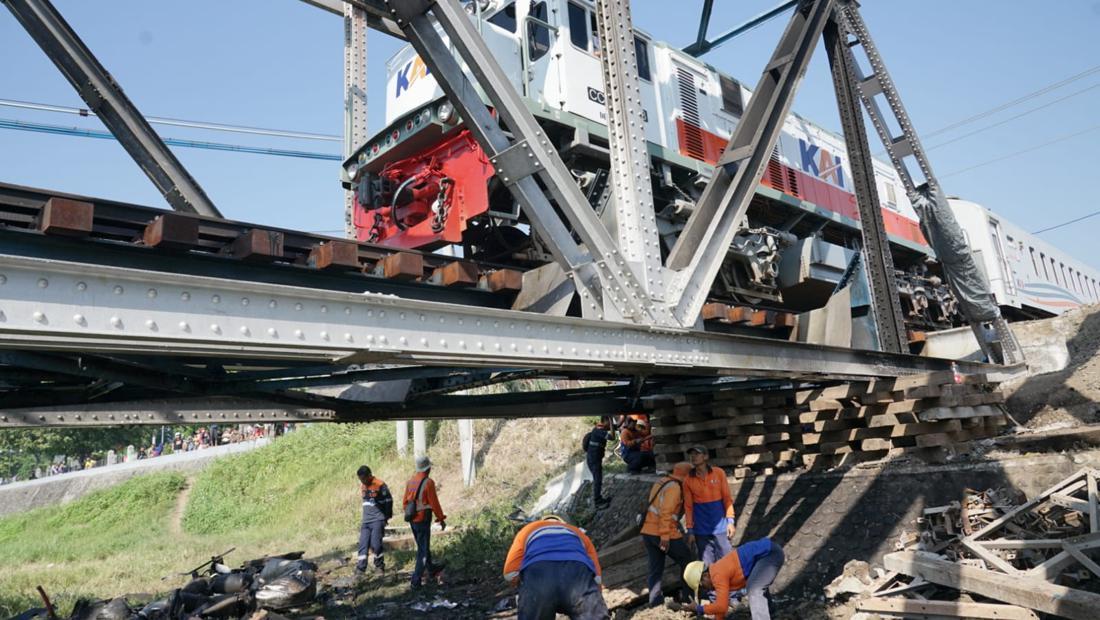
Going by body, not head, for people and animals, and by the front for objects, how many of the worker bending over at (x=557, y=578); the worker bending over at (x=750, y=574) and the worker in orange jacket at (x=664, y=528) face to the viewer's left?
1

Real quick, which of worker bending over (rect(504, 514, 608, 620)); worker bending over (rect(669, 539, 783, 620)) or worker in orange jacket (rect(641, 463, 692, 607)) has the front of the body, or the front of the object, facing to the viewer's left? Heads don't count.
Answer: worker bending over (rect(669, 539, 783, 620))

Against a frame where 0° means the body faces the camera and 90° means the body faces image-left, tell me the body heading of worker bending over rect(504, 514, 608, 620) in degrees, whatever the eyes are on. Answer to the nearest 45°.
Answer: approximately 180°

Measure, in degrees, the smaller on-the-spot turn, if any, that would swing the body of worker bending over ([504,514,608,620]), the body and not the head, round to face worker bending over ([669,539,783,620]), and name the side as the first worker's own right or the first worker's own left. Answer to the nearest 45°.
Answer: approximately 45° to the first worker's own right

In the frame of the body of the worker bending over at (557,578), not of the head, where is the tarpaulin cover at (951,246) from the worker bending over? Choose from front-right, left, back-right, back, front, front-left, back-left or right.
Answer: front-right

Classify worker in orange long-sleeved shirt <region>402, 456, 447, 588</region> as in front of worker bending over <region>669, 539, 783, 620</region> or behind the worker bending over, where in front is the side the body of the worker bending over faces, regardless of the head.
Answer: in front

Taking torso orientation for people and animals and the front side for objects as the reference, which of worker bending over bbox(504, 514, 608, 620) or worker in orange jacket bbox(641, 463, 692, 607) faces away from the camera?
the worker bending over

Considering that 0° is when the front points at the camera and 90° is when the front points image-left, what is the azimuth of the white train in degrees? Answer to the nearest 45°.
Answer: approximately 45°

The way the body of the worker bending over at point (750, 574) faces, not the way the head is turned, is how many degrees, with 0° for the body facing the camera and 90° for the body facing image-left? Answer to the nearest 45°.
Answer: approximately 90°

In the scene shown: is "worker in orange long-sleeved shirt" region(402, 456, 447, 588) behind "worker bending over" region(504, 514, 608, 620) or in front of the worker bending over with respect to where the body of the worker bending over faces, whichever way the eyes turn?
in front
